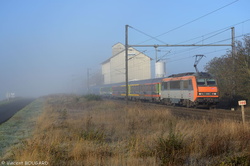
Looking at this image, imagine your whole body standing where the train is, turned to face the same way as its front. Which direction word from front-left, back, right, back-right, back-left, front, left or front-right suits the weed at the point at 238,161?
front-right

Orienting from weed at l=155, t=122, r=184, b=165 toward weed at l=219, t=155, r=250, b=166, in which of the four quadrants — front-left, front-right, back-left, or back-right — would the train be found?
back-left

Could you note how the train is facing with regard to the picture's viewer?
facing the viewer and to the right of the viewer

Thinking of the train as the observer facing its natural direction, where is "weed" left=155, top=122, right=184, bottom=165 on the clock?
The weed is roughly at 2 o'clock from the train.

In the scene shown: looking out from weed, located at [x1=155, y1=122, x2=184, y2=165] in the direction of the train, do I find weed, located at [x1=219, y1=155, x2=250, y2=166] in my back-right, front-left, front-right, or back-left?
back-right
